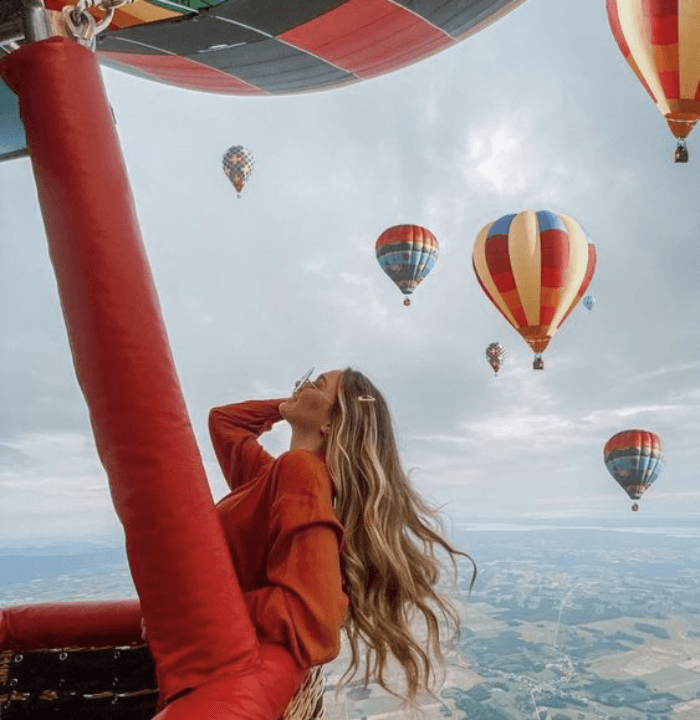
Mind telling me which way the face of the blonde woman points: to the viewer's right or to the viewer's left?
to the viewer's left

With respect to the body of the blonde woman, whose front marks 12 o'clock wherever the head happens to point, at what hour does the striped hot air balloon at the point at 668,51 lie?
The striped hot air balloon is roughly at 4 o'clock from the blonde woman.

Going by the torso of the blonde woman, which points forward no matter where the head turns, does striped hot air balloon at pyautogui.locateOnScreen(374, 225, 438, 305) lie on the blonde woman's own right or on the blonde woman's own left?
on the blonde woman's own right

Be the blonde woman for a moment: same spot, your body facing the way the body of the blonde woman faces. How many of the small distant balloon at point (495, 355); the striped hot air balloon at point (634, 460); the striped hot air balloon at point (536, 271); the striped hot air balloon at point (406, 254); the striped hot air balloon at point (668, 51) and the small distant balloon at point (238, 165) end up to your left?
0

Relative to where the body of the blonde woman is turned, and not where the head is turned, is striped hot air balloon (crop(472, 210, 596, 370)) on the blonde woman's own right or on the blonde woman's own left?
on the blonde woman's own right

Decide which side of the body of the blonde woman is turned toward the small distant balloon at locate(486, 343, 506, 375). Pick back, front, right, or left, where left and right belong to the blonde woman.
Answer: right

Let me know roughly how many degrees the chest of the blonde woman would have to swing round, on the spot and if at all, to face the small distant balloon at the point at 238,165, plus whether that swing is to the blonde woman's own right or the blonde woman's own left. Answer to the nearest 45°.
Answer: approximately 90° to the blonde woman's own right
